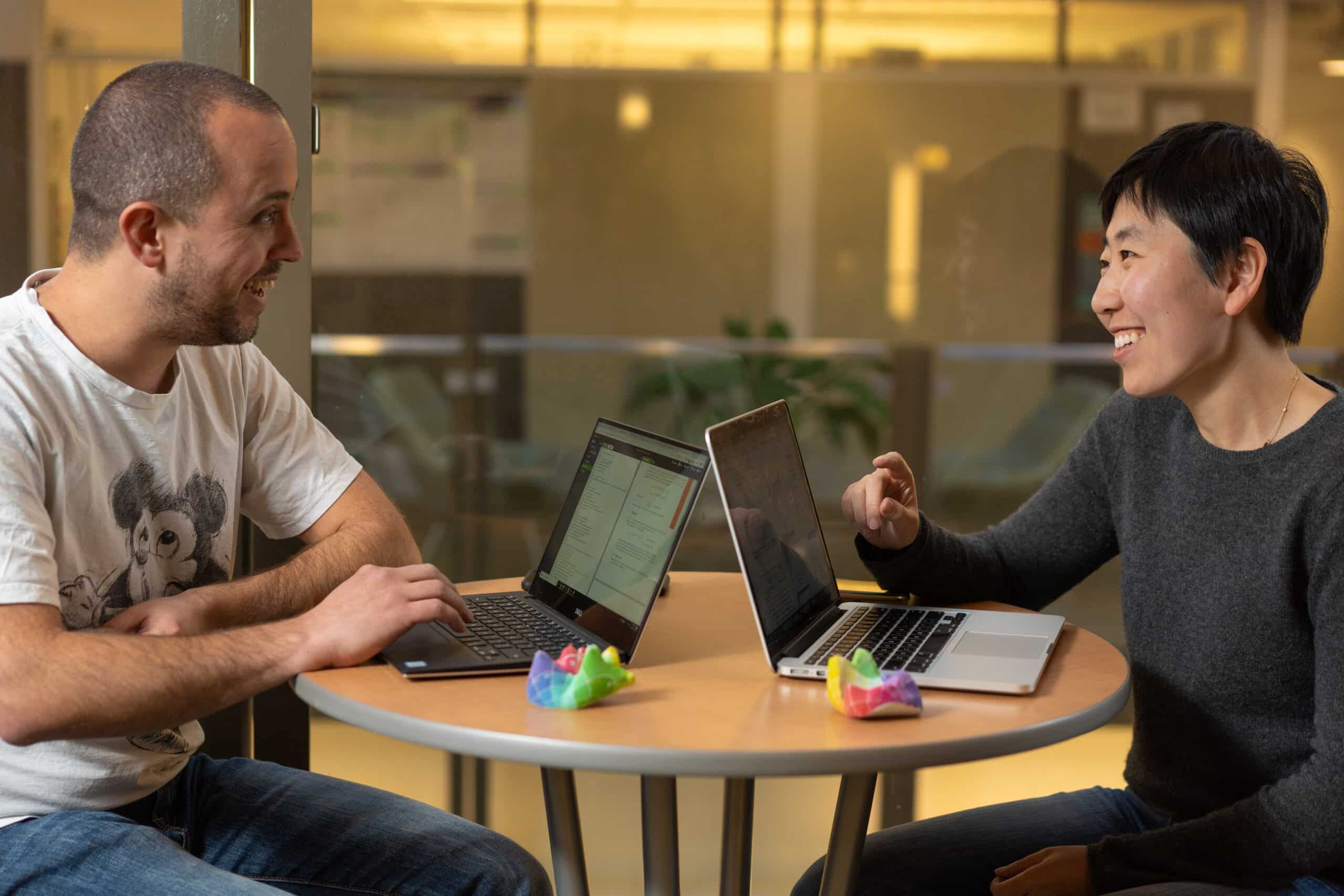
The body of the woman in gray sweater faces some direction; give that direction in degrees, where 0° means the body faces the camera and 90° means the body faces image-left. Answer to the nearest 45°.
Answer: approximately 45°

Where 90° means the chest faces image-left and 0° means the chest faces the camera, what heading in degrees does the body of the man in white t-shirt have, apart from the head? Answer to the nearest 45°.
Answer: approximately 315°

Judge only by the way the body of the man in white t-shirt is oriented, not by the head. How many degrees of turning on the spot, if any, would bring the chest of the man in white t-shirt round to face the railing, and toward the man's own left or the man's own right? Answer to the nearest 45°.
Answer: approximately 90° to the man's own left

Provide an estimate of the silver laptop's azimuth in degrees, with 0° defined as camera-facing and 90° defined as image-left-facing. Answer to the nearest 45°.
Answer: approximately 270°

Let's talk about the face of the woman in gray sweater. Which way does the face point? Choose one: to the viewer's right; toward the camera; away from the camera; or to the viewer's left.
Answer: to the viewer's left

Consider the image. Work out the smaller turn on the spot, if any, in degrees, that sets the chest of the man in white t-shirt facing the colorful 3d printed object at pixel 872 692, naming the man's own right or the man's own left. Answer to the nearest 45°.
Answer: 0° — they already face it

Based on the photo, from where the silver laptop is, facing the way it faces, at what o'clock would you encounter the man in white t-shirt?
The man in white t-shirt is roughly at 6 o'clock from the silver laptop.

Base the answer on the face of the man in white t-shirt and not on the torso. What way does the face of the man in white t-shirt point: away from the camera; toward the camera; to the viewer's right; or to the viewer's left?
to the viewer's right

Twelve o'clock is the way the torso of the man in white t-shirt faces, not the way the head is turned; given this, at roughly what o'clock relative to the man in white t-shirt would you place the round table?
The round table is roughly at 12 o'clock from the man in white t-shirt.

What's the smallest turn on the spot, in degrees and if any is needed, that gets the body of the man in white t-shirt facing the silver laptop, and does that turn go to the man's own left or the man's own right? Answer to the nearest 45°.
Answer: approximately 45° to the man's own left
